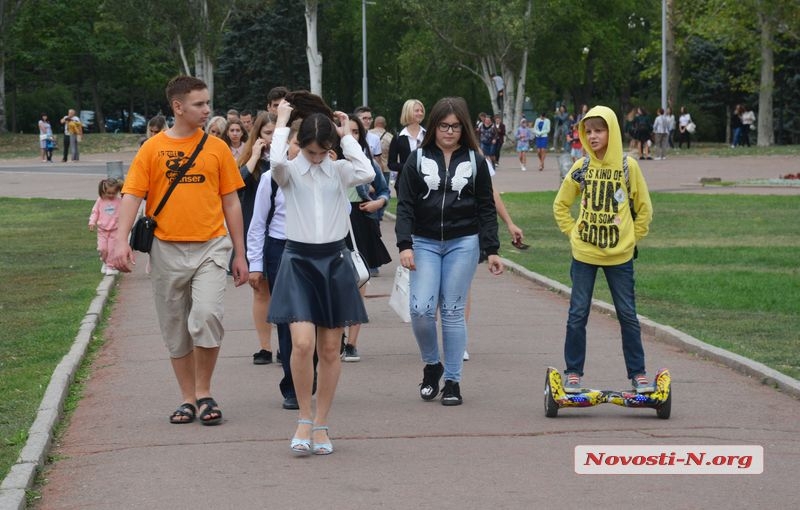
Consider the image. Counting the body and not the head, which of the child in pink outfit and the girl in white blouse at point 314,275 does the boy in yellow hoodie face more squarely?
the girl in white blouse

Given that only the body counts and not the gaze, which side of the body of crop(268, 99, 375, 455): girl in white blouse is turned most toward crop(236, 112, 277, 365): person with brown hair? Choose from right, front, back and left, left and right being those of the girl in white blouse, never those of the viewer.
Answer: back

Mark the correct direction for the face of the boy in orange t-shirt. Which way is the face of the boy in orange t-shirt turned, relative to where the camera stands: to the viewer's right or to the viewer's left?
to the viewer's right

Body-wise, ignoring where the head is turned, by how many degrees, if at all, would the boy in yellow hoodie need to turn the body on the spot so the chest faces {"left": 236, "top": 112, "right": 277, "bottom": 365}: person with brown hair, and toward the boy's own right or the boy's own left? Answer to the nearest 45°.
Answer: approximately 135° to the boy's own right

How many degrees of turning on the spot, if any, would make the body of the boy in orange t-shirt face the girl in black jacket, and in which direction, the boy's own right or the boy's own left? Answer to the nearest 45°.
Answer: approximately 90° to the boy's own left

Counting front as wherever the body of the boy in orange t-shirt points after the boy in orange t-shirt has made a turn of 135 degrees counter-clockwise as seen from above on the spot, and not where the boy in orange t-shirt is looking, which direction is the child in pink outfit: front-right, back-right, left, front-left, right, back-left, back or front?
front-left

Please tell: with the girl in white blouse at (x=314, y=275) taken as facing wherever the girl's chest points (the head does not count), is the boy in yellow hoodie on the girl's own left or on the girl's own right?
on the girl's own left

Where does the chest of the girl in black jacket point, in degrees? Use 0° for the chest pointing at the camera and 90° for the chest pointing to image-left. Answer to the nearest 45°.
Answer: approximately 0°

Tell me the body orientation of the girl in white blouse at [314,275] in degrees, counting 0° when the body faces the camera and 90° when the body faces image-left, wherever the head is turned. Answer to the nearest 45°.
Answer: approximately 0°

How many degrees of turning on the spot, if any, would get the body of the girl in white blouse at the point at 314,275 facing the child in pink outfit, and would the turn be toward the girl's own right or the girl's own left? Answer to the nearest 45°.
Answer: approximately 180°
